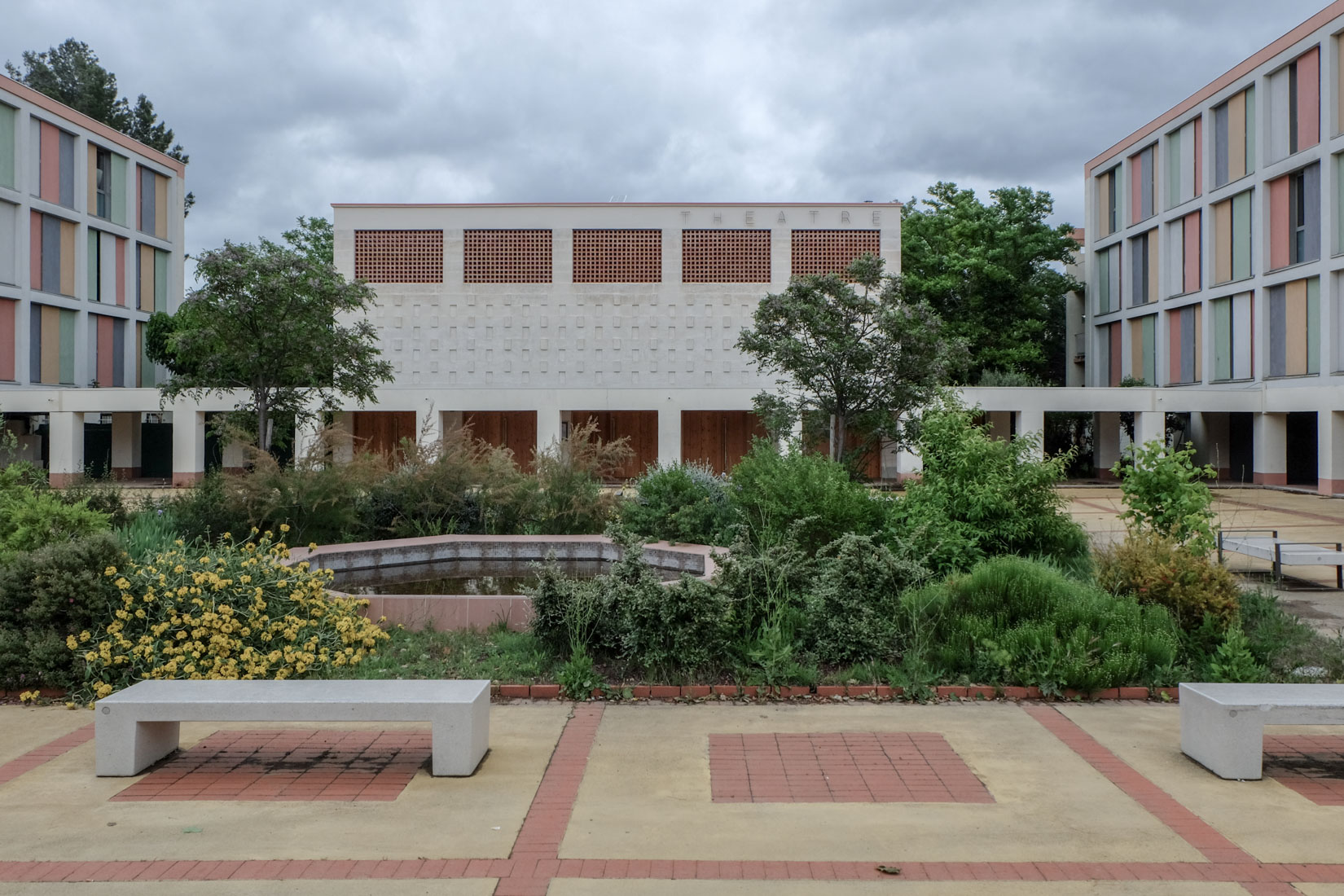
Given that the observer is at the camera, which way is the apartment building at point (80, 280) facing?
facing the viewer and to the right of the viewer

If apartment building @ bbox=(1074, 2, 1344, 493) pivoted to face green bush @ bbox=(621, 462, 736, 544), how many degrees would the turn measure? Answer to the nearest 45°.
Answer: approximately 45° to its left

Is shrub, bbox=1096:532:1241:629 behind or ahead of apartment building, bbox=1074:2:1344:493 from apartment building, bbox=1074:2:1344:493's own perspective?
ahead

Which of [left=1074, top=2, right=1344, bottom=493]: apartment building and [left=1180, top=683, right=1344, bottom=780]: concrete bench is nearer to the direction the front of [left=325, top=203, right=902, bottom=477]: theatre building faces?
the concrete bench

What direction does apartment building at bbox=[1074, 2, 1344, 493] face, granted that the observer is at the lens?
facing the viewer and to the left of the viewer

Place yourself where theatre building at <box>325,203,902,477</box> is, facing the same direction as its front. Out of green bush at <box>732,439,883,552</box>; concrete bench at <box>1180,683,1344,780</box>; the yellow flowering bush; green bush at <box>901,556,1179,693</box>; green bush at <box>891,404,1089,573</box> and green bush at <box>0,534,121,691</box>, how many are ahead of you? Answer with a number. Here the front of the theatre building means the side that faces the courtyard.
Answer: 6

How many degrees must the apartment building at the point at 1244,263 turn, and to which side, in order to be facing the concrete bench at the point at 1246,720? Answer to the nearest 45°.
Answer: approximately 45° to its left

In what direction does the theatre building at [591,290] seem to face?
toward the camera

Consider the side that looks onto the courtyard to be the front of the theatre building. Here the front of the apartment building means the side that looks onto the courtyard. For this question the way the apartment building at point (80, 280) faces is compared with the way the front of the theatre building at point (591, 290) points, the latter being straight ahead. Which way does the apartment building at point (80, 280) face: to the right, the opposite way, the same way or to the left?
to the left

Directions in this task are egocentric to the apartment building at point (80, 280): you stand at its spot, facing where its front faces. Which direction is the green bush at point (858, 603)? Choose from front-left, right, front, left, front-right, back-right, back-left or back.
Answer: front-right

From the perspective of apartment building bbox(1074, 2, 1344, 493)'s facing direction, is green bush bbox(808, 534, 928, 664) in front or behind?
in front

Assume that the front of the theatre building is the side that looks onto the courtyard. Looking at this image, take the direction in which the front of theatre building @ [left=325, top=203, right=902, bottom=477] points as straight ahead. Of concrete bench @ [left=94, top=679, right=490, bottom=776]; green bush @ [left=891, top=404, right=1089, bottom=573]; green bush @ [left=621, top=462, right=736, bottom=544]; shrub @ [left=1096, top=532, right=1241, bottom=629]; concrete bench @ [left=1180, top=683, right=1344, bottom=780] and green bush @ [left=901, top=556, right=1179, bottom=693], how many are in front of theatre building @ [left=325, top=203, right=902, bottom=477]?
6

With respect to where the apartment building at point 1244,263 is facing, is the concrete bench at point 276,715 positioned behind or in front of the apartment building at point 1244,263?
in front

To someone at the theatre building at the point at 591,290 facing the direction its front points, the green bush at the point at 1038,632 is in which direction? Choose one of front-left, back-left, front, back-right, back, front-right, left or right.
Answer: front

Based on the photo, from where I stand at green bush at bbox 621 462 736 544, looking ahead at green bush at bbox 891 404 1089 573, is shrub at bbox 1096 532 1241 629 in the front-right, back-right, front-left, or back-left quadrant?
front-right

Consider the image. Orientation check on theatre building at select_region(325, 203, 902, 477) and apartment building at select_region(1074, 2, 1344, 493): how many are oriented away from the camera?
0
